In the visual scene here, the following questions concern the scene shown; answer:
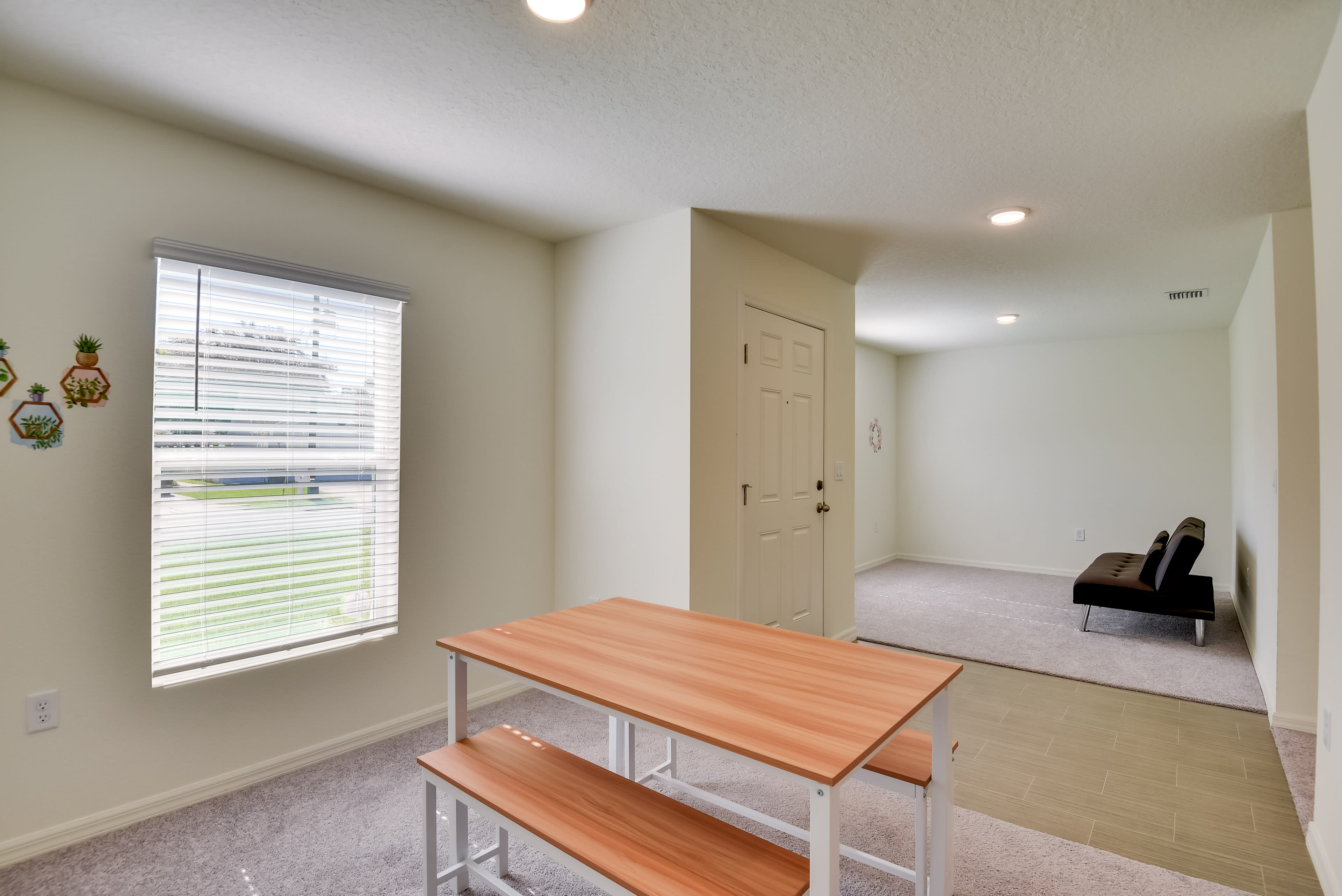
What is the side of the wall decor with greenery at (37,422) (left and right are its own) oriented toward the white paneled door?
left

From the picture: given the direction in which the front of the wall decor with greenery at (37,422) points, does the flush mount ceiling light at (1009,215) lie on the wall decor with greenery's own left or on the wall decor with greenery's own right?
on the wall decor with greenery's own left

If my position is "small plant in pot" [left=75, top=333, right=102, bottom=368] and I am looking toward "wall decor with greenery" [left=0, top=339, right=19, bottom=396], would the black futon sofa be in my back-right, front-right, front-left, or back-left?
back-left

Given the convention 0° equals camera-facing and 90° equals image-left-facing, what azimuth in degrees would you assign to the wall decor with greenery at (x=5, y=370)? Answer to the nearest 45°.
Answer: approximately 0°

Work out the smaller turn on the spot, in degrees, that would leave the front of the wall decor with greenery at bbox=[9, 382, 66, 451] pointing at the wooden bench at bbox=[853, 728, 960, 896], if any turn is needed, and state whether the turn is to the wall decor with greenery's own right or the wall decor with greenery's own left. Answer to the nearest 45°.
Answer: approximately 45° to the wall decor with greenery's own left

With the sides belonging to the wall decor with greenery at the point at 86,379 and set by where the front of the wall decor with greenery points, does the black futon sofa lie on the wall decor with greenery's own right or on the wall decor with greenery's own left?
on the wall decor with greenery's own left

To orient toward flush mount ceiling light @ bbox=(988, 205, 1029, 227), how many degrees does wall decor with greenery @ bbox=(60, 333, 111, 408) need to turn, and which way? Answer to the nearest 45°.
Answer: approximately 45° to its left
